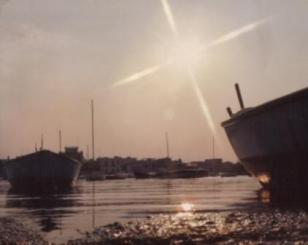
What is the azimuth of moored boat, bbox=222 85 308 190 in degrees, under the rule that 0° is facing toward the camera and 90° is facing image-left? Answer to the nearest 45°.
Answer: approximately 135°
